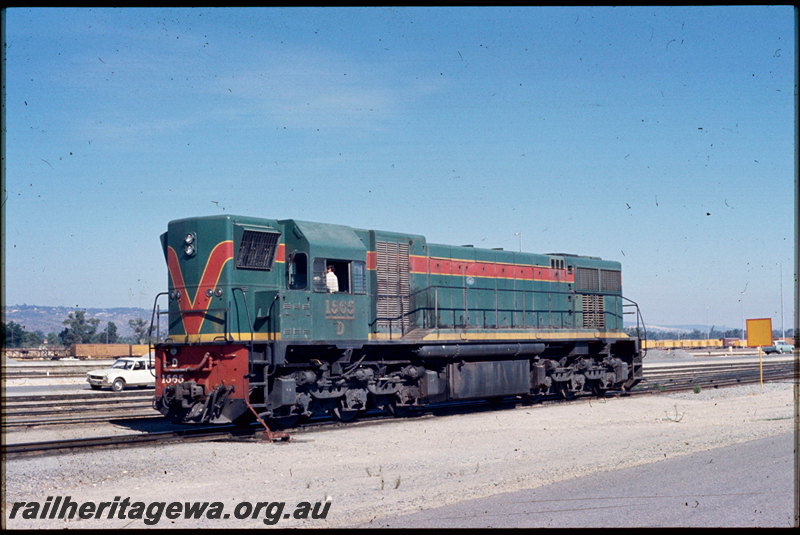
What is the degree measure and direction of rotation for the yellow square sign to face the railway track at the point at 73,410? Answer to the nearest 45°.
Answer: approximately 45° to its right

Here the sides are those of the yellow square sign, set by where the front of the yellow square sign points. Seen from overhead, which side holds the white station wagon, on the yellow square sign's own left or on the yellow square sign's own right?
on the yellow square sign's own right

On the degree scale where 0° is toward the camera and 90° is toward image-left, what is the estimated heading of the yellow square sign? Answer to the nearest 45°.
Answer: approximately 0°

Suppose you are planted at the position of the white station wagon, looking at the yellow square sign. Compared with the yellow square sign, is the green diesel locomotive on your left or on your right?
right

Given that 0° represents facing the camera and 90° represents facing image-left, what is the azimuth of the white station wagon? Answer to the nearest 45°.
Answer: approximately 45°

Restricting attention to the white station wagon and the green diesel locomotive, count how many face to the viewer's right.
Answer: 0

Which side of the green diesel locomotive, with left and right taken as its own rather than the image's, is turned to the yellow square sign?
back

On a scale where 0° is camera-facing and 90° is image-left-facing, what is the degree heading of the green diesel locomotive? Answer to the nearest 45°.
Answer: approximately 45°

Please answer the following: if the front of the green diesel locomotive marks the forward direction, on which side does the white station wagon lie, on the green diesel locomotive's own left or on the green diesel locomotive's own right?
on the green diesel locomotive's own right

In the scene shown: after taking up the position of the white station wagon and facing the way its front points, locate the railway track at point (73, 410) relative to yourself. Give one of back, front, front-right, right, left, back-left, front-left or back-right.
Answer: front-left

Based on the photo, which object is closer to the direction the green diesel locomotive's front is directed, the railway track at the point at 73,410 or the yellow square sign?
the railway track
